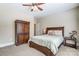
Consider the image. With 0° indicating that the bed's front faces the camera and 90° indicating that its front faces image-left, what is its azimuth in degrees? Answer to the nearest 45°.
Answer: approximately 45°

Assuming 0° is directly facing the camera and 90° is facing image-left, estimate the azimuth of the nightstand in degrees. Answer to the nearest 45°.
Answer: approximately 45°

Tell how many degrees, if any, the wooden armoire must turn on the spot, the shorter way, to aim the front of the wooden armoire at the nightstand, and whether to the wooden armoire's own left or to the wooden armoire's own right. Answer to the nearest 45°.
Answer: approximately 45° to the wooden armoire's own left

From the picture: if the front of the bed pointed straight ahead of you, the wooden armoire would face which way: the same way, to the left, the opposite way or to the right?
to the left

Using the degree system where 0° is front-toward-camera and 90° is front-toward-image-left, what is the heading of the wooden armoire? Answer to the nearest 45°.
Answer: approximately 315°

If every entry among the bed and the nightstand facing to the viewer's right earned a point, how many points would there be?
0
